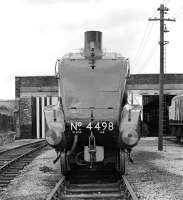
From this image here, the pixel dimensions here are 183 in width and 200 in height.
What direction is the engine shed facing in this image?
toward the camera

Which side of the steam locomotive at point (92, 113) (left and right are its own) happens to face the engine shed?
back

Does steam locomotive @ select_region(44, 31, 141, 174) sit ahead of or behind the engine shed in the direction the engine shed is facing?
ahead

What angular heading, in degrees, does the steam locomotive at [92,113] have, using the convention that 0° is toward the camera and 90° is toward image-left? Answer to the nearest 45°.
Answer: approximately 0°

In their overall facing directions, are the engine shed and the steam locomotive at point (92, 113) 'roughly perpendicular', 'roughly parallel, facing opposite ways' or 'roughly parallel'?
roughly parallel

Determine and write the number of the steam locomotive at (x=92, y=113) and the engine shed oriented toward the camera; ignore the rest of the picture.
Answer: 2

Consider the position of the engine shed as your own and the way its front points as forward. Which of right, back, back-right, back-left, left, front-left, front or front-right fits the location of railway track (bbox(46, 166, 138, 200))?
front
